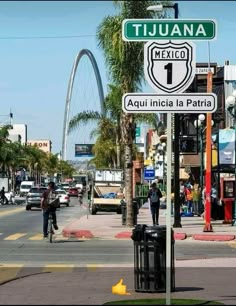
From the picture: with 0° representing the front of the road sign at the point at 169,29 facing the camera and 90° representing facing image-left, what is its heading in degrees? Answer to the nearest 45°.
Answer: approximately 0°

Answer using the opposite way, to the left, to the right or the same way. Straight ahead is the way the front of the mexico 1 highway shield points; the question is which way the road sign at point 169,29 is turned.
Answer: the same way

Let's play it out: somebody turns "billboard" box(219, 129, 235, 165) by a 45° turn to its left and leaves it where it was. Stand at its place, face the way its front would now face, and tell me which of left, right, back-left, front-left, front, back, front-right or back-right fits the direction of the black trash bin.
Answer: front-right

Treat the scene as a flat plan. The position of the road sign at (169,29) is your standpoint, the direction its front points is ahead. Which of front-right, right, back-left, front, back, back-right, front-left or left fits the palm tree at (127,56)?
back

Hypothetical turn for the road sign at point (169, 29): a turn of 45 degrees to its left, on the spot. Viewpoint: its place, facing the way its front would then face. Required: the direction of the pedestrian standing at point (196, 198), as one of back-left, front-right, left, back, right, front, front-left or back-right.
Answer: back-left

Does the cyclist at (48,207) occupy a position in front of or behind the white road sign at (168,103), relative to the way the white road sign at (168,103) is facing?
behind

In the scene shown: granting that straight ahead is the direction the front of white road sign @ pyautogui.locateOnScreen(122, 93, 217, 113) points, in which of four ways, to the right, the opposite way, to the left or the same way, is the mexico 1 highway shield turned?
the same way

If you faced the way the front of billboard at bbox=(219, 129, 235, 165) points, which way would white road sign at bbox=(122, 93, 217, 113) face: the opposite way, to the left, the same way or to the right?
the same way

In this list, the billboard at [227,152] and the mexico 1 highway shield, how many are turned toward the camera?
2

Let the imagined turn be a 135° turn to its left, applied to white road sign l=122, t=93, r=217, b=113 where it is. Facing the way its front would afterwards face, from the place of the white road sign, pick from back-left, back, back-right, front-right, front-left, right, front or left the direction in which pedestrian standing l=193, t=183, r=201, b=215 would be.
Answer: front-left

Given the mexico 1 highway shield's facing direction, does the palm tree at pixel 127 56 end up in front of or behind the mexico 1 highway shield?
behind

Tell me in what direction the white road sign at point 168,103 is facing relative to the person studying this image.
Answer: facing the viewer

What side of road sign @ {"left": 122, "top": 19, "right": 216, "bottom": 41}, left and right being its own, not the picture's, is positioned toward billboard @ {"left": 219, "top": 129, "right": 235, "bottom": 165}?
back

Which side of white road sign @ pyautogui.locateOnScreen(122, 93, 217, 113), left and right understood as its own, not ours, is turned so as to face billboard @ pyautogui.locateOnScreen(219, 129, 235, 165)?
back

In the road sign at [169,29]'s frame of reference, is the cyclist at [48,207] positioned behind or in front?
behind

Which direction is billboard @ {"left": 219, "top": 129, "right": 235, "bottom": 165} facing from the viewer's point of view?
toward the camera

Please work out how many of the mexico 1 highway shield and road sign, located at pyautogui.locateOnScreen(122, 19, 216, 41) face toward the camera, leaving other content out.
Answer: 2
